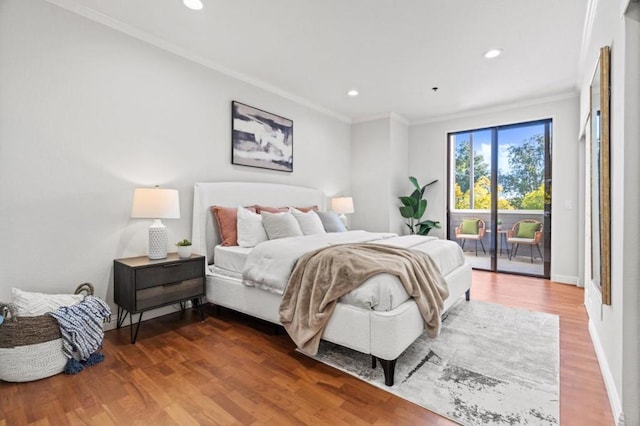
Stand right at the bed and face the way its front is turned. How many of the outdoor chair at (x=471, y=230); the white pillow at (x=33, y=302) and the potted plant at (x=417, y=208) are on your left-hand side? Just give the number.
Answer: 2

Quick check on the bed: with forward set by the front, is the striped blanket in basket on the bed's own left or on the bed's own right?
on the bed's own right

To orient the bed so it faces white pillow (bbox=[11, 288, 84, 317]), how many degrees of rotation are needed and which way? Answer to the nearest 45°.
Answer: approximately 90° to its right

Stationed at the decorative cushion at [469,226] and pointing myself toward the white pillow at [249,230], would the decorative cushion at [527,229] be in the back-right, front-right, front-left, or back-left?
back-left

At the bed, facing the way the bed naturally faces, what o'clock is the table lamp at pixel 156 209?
The table lamp is roughly at 4 o'clock from the bed.

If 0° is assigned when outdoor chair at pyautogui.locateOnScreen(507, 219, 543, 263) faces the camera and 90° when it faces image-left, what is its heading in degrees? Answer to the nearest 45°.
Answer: approximately 45°

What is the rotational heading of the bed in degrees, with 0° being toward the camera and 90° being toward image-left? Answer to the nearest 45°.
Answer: approximately 315°
